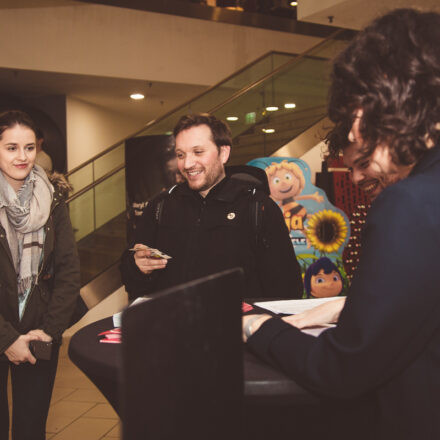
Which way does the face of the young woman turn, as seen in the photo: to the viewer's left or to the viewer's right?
to the viewer's right

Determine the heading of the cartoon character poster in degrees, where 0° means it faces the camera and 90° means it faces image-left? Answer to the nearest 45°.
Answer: approximately 0°

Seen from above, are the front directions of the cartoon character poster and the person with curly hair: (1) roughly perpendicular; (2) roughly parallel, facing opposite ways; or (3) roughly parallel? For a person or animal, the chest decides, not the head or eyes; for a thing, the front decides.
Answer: roughly perpendicular

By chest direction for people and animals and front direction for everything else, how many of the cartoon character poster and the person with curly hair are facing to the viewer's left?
1

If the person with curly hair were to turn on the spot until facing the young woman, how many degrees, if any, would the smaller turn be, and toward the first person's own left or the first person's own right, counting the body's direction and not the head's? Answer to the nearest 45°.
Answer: approximately 45° to the first person's own right

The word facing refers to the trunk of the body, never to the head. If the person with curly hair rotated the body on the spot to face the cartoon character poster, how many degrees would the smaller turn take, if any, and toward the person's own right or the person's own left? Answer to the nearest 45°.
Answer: approximately 90° to the person's own right

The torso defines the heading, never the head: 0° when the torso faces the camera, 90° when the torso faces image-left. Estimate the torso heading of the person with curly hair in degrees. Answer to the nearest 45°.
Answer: approximately 90°

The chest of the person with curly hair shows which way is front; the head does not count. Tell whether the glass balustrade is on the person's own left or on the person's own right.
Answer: on the person's own right
